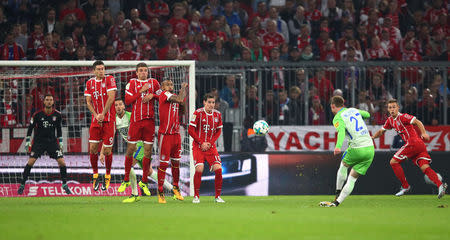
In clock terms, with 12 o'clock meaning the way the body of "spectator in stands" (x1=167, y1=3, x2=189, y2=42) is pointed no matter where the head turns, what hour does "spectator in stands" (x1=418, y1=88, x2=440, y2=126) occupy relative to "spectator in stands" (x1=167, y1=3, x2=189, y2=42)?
"spectator in stands" (x1=418, y1=88, x2=440, y2=126) is roughly at 10 o'clock from "spectator in stands" (x1=167, y1=3, x2=189, y2=42).

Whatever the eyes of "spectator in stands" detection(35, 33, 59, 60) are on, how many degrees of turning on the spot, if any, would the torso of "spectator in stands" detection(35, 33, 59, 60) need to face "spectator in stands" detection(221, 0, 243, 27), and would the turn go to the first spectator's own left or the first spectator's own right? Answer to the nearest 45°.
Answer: approximately 90° to the first spectator's own left

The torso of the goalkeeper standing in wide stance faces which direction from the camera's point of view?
toward the camera

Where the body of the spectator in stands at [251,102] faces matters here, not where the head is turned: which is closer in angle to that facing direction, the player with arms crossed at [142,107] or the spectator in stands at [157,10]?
the player with arms crossed

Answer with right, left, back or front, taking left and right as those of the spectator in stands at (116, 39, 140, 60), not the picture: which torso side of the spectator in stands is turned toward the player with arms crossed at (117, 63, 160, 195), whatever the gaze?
front

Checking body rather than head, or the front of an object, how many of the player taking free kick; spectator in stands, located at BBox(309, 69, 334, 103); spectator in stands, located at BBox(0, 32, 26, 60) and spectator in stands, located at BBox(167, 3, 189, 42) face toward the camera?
3

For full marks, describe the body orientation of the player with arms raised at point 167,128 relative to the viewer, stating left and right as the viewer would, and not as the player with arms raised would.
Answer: facing the viewer and to the right of the viewer

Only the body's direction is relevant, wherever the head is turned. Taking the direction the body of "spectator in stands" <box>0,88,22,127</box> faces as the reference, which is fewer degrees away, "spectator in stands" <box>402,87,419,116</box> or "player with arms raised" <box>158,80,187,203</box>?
the player with arms raised

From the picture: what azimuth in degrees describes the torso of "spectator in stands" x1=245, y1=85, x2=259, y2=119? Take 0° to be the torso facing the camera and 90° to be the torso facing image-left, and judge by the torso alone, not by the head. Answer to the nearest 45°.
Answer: approximately 0°

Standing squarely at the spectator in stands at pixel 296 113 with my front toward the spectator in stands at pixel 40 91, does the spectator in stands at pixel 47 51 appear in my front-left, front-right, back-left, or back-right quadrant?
front-right

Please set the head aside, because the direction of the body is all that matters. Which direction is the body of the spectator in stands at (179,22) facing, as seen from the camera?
toward the camera
